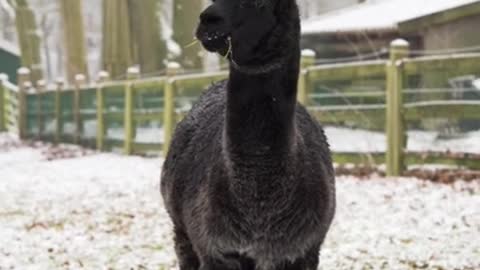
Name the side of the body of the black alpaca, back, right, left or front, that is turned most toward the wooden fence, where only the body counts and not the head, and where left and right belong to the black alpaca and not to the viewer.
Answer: back

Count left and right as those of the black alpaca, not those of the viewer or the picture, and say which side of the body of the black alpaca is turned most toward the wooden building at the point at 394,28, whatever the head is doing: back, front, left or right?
back

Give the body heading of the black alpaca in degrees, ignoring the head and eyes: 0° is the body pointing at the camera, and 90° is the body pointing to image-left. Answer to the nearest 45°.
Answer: approximately 0°

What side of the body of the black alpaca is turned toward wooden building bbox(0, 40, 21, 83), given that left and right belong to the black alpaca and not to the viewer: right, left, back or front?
back
